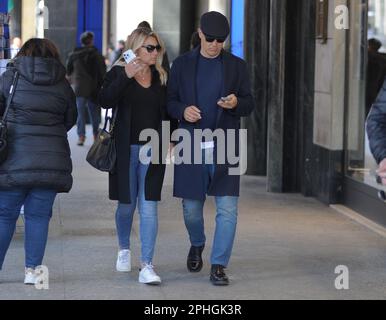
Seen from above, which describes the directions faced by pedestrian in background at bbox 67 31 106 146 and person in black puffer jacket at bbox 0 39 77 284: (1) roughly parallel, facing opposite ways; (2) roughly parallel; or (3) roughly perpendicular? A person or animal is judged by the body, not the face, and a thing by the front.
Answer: roughly parallel

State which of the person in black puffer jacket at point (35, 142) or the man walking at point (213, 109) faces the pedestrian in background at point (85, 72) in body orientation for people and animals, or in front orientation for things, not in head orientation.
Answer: the person in black puffer jacket

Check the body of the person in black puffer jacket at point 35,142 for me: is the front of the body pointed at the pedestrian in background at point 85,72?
yes

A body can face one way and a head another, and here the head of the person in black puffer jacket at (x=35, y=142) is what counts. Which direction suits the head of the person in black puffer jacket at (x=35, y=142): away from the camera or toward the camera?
away from the camera

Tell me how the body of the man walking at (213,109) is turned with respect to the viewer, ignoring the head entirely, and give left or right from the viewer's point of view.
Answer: facing the viewer

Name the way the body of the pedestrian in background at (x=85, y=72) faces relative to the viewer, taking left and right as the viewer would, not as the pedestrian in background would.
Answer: facing away from the viewer

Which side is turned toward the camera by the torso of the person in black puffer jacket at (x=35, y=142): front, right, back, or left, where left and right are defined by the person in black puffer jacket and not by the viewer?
back

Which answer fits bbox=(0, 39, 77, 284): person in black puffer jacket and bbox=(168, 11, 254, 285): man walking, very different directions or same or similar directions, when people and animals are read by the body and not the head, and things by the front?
very different directions

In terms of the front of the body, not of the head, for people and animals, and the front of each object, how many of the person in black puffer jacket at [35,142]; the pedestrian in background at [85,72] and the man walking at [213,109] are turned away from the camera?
2

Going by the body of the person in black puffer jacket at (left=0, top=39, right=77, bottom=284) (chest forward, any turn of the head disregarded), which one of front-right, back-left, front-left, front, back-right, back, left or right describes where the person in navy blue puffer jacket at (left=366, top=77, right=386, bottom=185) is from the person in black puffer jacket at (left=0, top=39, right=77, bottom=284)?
back-right

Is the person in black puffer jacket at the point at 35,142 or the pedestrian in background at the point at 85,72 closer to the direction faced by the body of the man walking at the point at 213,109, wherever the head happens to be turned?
the person in black puffer jacket

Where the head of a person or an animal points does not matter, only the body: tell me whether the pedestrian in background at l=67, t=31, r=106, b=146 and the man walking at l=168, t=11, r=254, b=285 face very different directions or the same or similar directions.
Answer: very different directions

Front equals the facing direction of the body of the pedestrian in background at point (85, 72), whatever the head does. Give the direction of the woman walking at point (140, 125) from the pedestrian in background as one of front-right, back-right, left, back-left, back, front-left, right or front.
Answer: back

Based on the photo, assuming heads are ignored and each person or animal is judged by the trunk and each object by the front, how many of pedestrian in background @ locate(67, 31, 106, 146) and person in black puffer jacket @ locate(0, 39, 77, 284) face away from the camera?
2

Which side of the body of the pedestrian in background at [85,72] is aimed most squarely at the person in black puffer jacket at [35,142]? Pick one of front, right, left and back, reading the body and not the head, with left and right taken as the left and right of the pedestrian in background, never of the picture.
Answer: back

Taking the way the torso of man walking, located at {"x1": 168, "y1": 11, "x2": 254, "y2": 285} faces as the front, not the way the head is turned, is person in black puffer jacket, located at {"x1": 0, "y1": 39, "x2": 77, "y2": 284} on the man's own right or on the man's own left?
on the man's own right

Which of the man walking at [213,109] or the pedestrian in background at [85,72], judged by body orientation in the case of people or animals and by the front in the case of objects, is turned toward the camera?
the man walking
